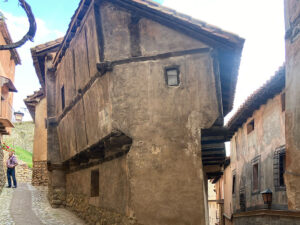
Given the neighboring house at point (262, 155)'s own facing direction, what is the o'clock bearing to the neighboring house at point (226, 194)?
the neighboring house at point (226, 194) is roughly at 4 o'clock from the neighboring house at point (262, 155).

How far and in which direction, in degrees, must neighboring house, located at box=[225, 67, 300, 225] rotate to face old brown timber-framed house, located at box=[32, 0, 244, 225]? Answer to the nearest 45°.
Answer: approximately 45° to its left

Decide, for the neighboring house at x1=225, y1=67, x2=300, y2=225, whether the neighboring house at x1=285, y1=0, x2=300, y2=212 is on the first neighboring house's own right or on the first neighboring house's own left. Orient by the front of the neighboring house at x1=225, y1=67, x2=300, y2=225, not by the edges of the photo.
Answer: on the first neighboring house's own left

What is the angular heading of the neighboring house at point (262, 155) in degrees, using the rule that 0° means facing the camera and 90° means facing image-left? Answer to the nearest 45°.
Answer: approximately 45°

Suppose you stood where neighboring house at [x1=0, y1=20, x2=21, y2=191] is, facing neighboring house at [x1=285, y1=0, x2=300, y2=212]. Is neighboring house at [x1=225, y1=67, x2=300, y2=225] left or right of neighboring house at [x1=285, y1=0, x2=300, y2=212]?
left
